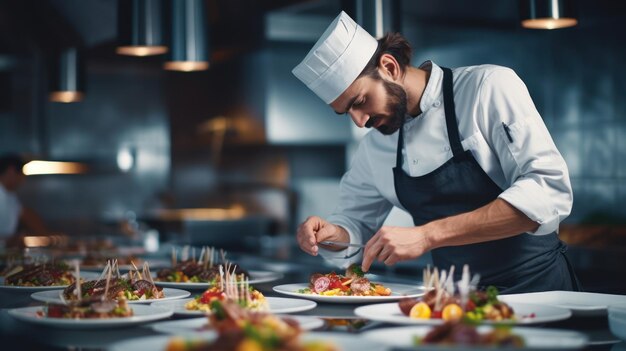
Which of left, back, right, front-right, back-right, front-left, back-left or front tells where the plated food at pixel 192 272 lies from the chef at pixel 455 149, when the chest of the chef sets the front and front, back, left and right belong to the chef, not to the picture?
front-right

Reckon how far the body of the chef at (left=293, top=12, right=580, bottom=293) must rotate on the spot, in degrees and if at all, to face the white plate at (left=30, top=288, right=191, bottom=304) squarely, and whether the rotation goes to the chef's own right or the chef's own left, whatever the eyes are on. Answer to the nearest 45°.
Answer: approximately 45° to the chef's own right

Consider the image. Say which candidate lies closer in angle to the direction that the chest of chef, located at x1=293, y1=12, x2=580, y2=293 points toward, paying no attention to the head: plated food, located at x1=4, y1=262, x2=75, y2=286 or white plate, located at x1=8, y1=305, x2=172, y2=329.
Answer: the white plate

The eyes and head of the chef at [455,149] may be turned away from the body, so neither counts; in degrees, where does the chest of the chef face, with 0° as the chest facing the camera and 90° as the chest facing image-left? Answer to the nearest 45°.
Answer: approximately 45°

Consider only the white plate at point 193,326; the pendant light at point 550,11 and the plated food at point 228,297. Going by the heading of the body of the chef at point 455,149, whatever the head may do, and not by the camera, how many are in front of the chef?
2

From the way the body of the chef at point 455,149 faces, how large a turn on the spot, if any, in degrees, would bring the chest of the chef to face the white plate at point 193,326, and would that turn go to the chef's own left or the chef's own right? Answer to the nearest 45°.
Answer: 0° — they already face it

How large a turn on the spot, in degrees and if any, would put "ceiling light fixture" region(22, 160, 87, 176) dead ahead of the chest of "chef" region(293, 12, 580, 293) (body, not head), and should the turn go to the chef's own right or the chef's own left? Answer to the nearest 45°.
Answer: approximately 90° to the chef's own right

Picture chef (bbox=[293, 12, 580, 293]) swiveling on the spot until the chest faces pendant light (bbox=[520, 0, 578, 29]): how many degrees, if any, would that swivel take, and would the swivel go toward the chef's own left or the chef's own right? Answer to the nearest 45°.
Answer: approximately 180°

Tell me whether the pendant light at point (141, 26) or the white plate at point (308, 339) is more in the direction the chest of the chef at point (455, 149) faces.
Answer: the white plate

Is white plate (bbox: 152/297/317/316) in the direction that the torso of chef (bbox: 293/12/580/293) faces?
yes

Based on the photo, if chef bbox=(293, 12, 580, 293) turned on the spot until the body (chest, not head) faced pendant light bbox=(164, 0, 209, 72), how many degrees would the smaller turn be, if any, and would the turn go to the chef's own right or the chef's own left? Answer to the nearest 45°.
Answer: approximately 90° to the chef's own right

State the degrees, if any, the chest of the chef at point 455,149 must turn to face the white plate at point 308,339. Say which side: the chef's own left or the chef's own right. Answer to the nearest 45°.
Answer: approximately 45° to the chef's own left

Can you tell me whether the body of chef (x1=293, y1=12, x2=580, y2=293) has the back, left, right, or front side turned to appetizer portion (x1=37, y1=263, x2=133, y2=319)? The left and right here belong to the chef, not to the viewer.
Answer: front
